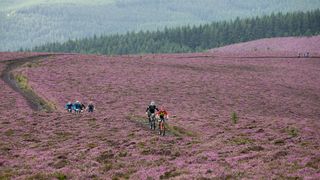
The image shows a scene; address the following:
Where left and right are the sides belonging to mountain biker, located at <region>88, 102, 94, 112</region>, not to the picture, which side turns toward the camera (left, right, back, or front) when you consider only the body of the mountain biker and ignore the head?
front
